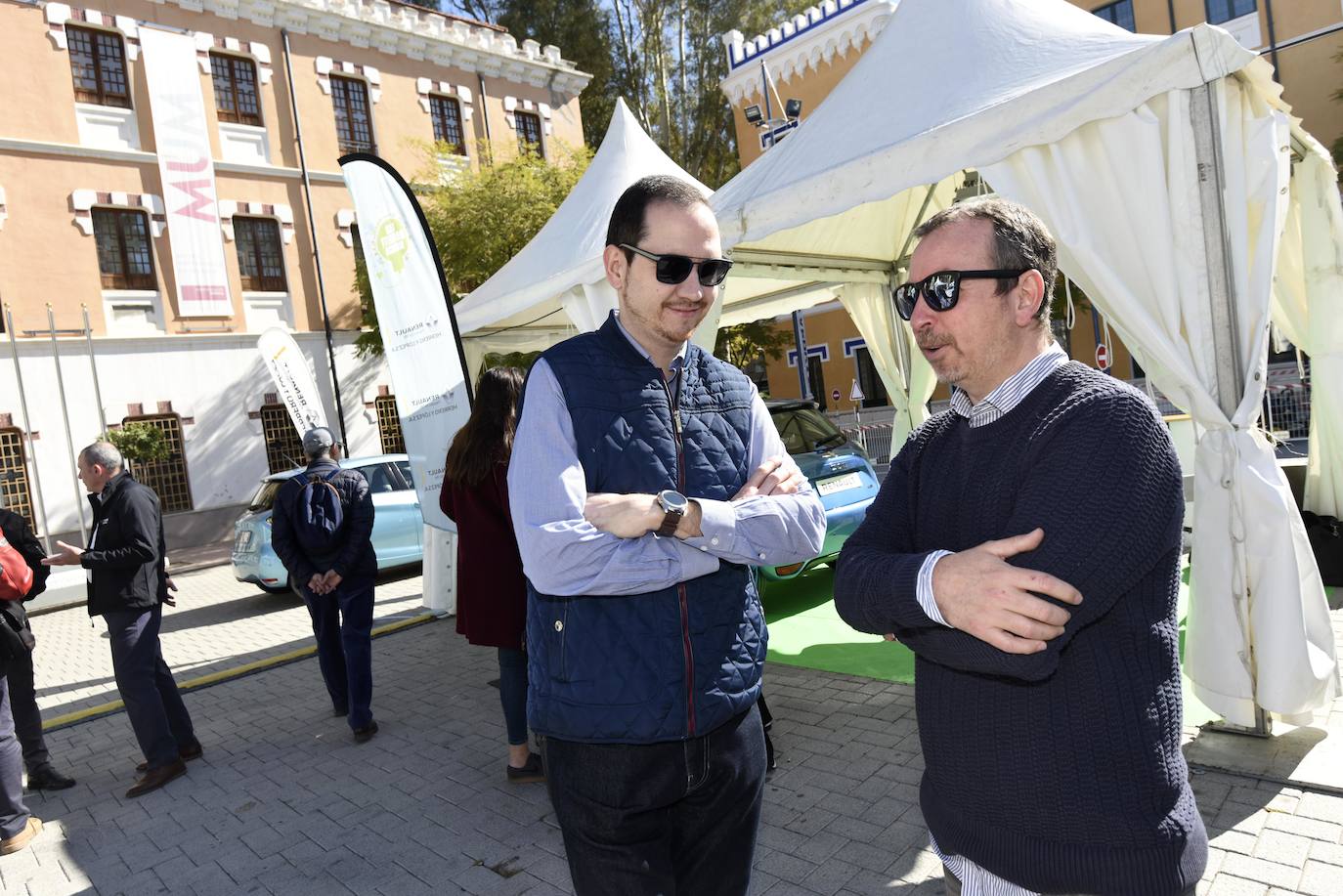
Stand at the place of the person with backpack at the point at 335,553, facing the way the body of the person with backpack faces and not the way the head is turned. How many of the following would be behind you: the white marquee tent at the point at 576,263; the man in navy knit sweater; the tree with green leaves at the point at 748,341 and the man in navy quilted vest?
2

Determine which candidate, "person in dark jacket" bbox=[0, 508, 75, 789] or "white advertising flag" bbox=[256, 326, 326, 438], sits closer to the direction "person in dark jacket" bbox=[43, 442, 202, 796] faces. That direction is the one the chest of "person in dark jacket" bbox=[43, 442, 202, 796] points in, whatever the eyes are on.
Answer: the person in dark jacket

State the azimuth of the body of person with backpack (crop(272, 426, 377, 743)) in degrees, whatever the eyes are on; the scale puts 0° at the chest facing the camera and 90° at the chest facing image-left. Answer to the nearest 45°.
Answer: approximately 180°

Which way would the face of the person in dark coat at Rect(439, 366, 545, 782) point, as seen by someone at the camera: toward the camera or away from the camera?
away from the camera

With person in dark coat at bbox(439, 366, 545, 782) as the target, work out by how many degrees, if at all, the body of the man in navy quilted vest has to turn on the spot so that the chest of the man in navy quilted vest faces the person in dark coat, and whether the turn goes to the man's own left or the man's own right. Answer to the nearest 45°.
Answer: approximately 135° to the man's own left

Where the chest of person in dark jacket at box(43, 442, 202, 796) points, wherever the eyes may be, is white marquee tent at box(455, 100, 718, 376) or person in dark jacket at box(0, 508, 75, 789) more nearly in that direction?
the person in dark jacket

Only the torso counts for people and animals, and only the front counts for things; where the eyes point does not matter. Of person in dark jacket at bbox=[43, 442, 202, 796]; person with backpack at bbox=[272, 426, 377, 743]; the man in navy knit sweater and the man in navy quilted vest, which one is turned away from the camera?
the person with backpack

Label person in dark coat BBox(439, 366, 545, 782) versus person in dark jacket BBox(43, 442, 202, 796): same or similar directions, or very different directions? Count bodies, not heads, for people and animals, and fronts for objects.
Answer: very different directions

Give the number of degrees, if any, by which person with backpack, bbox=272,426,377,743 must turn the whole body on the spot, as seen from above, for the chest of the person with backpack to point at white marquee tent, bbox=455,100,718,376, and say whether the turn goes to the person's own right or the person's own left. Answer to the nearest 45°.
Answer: approximately 45° to the person's own right

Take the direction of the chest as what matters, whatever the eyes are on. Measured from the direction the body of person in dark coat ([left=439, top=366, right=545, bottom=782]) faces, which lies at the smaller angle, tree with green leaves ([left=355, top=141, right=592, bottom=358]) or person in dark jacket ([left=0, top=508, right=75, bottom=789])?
the tree with green leaves

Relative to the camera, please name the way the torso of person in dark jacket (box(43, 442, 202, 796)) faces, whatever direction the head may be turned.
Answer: to the viewer's left

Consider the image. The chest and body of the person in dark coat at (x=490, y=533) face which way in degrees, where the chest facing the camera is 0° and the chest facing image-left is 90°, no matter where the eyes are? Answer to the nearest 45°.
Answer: approximately 225°

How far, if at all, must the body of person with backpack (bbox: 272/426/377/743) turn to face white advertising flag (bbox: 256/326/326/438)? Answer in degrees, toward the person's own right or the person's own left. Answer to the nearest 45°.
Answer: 0° — they already face it

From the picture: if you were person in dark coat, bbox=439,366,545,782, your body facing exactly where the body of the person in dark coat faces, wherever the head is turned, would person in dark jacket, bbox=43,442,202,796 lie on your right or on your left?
on your left

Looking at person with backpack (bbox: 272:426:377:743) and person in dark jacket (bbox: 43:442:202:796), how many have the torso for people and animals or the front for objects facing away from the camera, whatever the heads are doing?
1

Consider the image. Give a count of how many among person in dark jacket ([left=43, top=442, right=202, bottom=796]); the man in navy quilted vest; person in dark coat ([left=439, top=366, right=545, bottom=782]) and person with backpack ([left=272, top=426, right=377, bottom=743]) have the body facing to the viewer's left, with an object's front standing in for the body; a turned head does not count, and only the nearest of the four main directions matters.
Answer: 1

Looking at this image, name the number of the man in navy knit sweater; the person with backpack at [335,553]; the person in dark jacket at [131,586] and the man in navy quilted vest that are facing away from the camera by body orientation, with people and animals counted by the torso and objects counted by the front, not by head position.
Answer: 1
